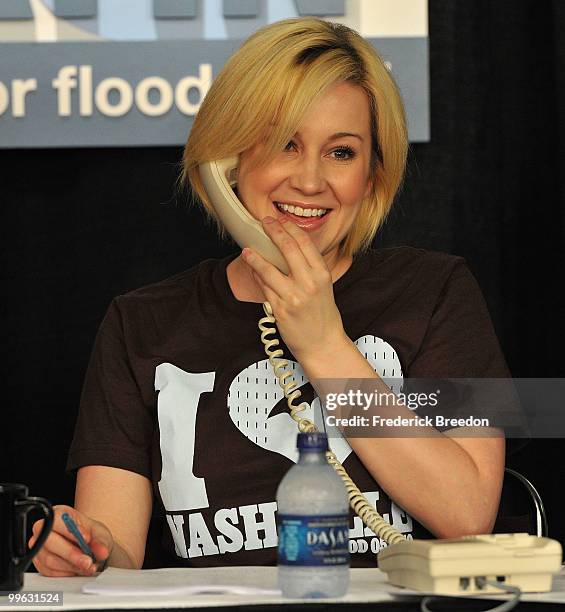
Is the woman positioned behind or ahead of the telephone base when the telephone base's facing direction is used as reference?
ahead

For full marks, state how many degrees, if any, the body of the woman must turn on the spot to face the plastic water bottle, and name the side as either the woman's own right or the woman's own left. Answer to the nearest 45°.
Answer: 0° — they already face it

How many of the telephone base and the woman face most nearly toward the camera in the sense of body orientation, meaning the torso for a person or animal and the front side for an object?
1

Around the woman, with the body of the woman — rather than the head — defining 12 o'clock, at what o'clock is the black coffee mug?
The black coffee mug is roughly at 1 o'clock from the woman.

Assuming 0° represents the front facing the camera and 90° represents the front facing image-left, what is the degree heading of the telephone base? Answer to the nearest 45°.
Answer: approximately 180°

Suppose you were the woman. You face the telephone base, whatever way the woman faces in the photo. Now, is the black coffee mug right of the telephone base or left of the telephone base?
right

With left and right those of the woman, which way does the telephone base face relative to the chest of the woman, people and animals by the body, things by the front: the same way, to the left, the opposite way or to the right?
the opposite way
